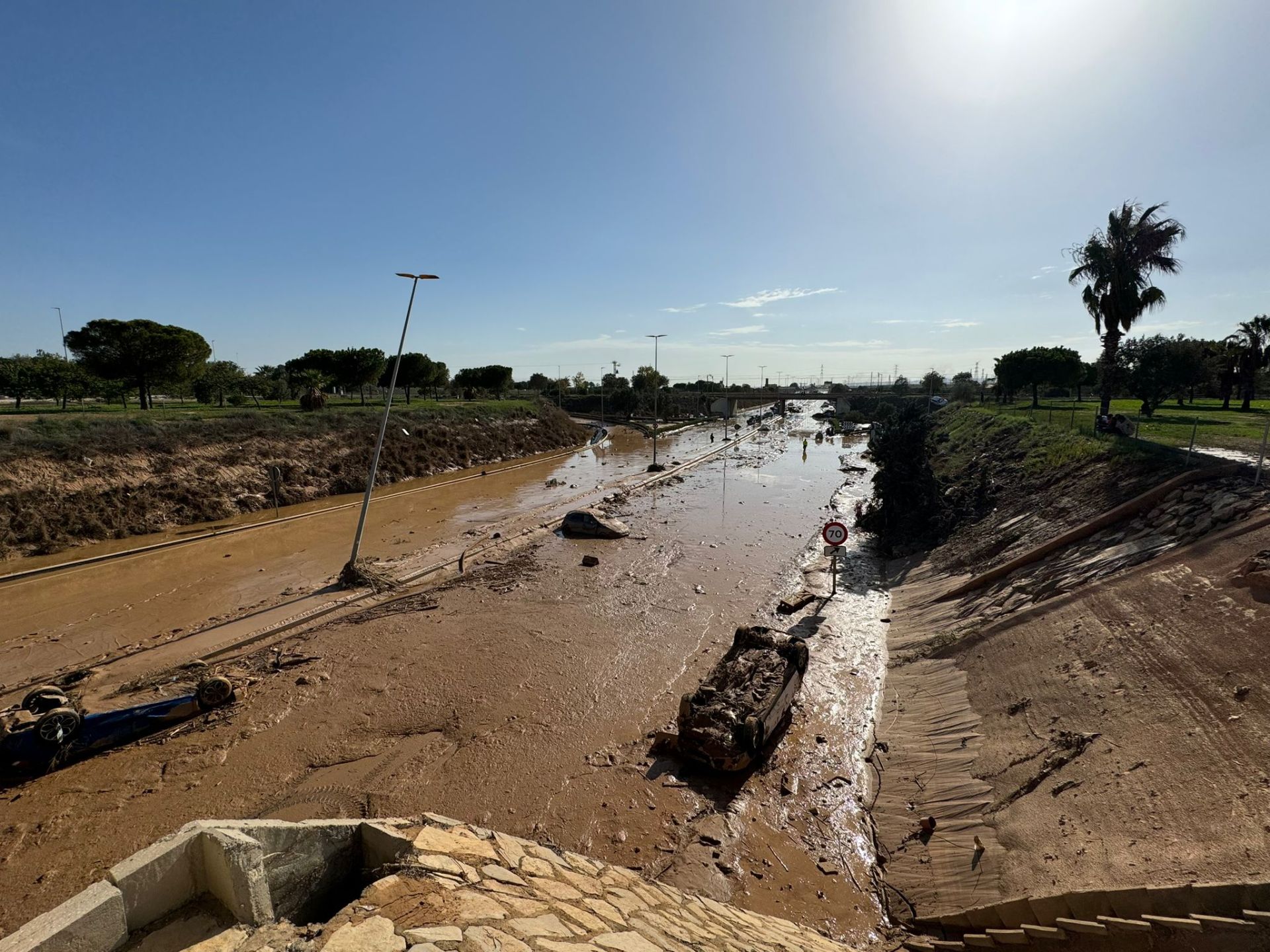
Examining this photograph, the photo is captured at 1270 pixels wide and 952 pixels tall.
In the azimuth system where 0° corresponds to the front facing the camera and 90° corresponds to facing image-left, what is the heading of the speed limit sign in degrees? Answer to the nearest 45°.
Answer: approximately 0°

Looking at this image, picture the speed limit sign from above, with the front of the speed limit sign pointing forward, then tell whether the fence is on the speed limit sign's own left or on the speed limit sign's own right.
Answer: on the speed limit sign's own left

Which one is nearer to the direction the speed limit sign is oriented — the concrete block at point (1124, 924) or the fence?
the concrete block

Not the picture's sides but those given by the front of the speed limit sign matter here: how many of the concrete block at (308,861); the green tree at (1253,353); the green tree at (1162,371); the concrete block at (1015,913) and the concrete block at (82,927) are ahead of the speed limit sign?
3

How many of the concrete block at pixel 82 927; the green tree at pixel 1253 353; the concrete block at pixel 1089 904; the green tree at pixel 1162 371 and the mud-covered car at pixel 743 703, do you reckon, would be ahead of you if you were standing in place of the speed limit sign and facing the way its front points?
3

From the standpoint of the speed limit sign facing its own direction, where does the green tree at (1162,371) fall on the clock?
The green tree is roughly at 7 o'clock from the speed limit sign.

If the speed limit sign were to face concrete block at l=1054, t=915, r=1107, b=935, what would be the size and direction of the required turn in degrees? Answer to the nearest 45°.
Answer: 0° — it already faces it

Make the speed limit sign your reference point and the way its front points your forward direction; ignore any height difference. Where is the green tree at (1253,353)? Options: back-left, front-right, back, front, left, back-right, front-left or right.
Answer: back-left

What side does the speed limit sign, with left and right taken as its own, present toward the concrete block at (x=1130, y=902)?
front

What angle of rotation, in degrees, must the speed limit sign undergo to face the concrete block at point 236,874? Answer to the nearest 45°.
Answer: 0° — it already faces it

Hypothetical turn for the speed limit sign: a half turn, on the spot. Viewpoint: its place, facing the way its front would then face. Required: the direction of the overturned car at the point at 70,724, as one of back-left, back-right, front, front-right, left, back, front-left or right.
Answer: back-left
